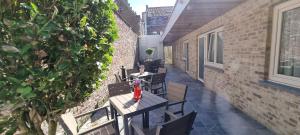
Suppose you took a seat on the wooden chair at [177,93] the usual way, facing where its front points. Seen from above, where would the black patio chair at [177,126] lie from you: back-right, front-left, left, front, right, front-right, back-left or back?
front-left

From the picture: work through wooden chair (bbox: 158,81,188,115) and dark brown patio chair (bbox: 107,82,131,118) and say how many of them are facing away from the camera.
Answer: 0

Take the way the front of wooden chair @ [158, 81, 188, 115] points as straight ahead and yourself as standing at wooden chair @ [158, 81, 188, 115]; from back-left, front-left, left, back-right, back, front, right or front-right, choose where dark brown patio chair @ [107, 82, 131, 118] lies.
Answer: front-right

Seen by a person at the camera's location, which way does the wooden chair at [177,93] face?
facing the viewer and to the left of the viewer

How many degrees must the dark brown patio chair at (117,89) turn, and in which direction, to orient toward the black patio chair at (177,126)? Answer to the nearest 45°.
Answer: approximately 45° to its right

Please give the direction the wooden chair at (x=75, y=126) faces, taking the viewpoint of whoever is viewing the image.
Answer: facing away from the viewer and to the right of the viewer

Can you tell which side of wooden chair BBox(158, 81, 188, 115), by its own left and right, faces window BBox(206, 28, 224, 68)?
back

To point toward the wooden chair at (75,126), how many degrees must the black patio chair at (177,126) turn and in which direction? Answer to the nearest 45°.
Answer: approximately 45° to its left

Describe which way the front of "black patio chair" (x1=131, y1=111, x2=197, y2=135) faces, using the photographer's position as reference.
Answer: facing away from the viewer and to the left of the viewer

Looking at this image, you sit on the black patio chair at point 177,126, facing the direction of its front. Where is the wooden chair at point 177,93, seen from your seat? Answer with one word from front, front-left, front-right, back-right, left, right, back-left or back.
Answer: front-right

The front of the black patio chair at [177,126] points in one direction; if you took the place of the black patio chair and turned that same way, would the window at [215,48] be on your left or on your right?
on your right

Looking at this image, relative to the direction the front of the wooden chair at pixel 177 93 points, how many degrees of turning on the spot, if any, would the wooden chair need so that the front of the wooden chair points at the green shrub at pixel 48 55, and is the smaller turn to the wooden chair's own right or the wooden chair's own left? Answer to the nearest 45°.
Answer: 0° — it already faces it

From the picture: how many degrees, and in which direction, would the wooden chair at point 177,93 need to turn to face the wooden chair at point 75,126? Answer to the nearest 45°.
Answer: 0° — it already faces it

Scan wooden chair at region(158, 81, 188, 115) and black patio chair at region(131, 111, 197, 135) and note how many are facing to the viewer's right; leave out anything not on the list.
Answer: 0

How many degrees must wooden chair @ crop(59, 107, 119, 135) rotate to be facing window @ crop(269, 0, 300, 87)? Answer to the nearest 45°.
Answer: approximately 45° to its right

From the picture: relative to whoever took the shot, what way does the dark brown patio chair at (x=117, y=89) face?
facing the viewer and to the right of the viewer
